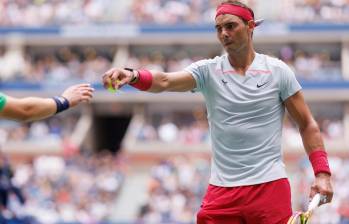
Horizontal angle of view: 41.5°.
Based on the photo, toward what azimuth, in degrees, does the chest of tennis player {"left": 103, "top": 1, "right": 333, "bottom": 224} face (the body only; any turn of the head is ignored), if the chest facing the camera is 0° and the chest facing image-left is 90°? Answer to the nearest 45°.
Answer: approximately 0°
